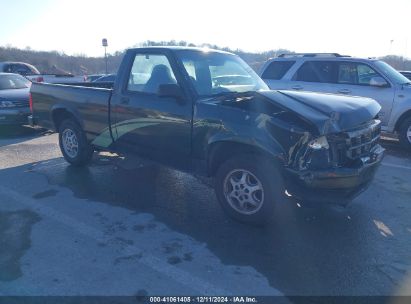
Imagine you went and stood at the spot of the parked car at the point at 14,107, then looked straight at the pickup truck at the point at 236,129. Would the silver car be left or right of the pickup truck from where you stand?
left

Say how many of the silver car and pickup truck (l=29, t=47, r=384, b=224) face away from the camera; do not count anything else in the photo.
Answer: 0

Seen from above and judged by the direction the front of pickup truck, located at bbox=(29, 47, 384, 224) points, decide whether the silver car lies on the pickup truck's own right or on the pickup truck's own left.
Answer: on the pickup truck's own left

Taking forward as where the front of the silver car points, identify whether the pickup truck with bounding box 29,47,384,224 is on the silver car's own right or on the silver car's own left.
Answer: on the silver car's own right

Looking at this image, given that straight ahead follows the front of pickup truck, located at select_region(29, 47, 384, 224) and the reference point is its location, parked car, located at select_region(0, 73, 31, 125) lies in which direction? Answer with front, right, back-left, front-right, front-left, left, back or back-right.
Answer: back

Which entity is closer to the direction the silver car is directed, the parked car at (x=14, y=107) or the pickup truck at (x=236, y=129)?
the pickup truck

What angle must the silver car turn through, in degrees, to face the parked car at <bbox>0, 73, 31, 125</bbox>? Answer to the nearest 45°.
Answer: approximately 135° to its right

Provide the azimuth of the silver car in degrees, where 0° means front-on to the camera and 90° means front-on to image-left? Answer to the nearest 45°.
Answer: approximately 315°

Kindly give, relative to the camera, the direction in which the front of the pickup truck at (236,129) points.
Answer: facing the viewer and to the right of the viewer
